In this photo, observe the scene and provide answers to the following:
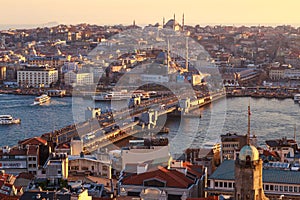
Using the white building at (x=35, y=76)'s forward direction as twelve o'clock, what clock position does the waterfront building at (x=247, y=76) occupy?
The waterfront building is roughly at 9 o'clock from the white building.

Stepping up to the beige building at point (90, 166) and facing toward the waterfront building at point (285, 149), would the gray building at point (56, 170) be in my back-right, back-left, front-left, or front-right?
back-right
